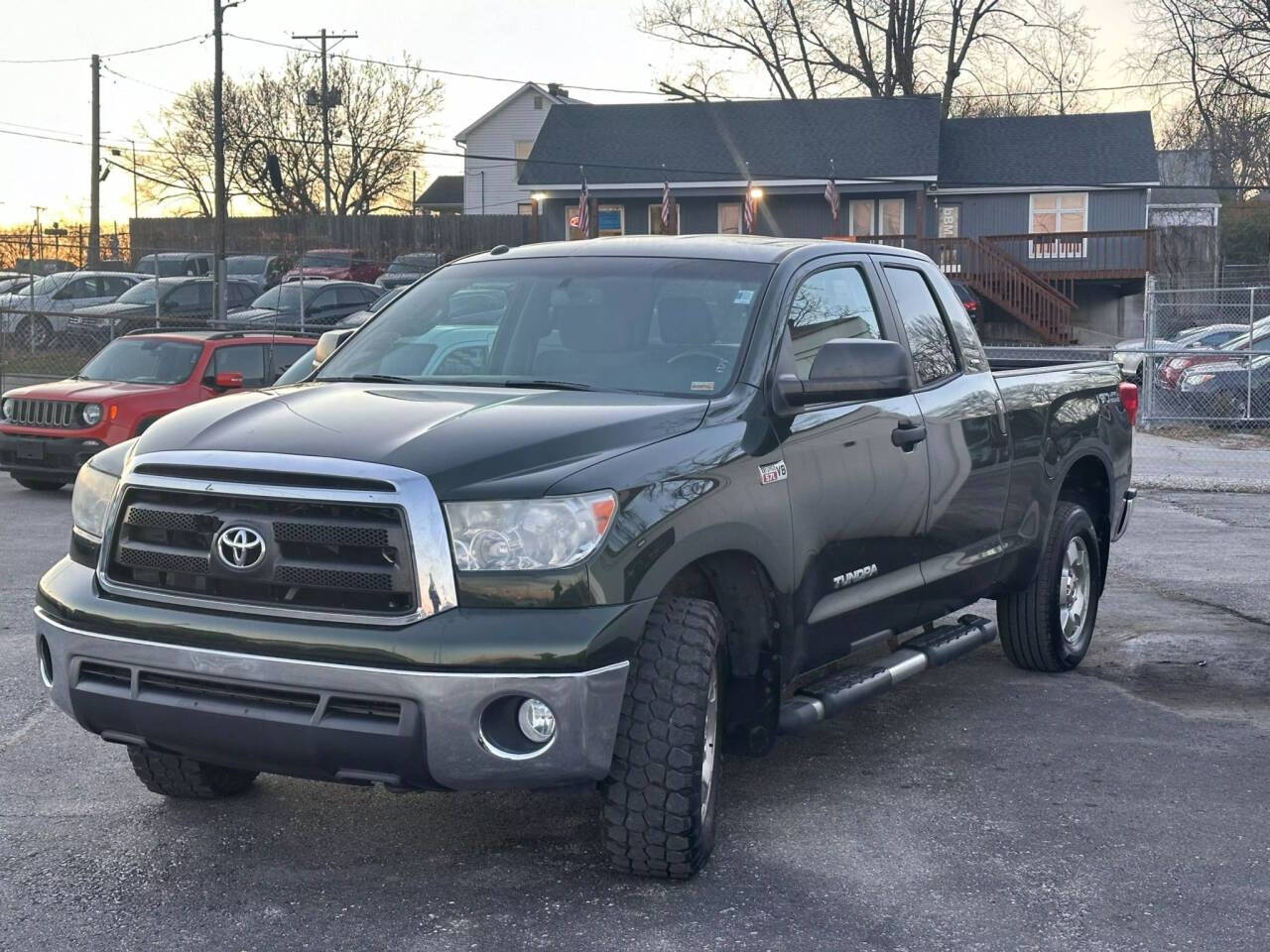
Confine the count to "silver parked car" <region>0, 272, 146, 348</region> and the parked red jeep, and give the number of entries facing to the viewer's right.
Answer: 0

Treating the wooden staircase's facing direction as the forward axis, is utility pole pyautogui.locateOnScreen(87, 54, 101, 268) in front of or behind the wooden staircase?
behind

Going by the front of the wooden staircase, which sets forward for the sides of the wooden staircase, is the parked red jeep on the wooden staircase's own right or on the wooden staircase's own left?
on the wooden staircase's own right

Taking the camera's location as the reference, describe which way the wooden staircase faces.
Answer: facing to the right of the viewer

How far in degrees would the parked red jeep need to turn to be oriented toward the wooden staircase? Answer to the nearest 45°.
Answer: approximately 180°

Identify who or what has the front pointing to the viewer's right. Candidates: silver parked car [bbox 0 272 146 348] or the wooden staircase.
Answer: the wooden staircase

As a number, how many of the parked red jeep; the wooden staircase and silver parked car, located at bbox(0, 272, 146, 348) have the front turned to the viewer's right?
1

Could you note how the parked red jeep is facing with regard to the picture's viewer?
facing the viewer and to the left of the viewer
